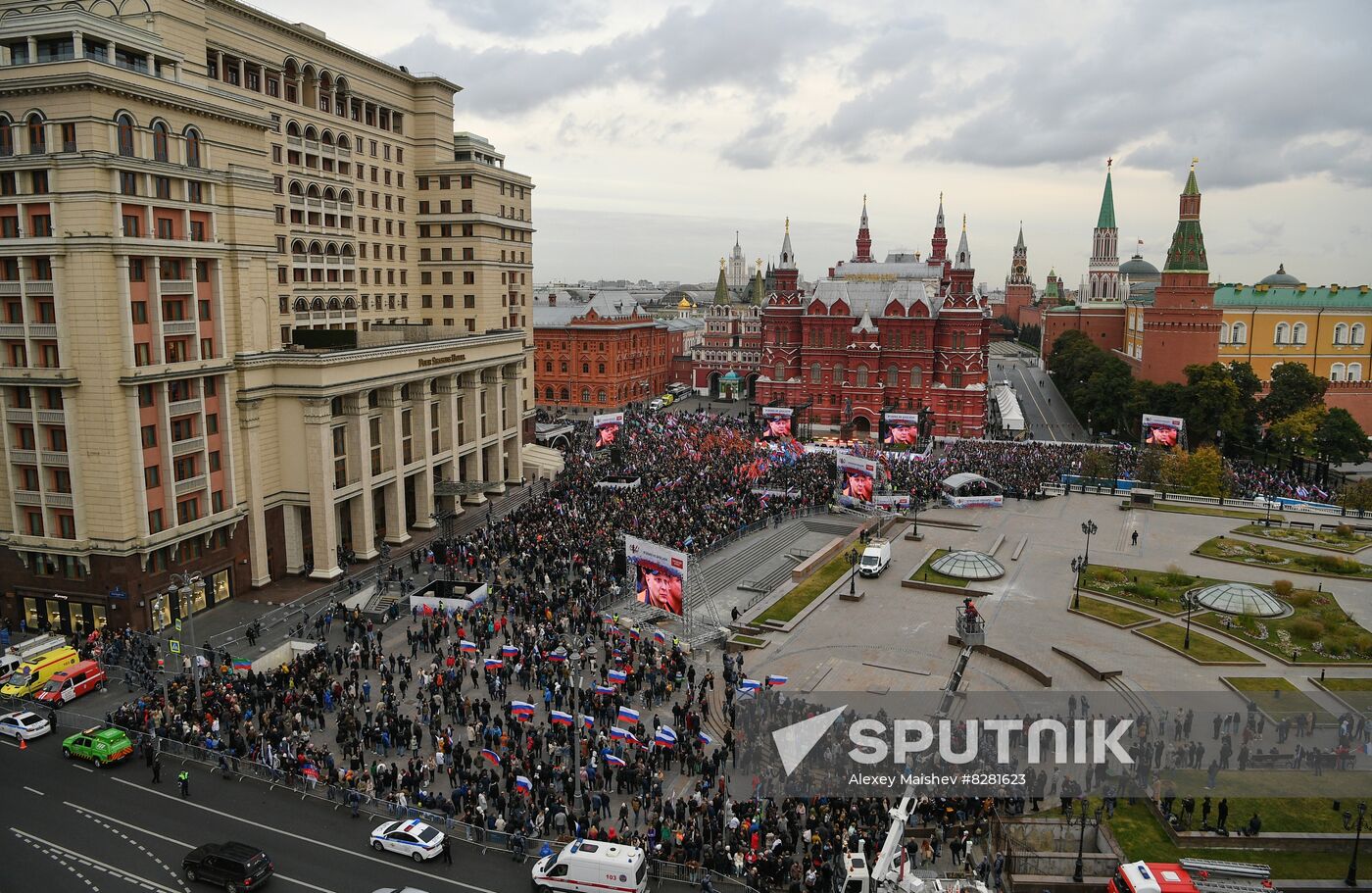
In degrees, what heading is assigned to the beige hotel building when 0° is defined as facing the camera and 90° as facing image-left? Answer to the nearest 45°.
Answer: approximately 315°

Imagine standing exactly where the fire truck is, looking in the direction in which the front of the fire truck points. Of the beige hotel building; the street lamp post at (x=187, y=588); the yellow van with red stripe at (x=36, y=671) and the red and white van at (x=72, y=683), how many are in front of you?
4

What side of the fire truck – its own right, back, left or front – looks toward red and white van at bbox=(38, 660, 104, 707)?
front

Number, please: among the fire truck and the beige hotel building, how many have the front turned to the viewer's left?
1

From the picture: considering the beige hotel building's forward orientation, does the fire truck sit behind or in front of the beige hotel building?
in front

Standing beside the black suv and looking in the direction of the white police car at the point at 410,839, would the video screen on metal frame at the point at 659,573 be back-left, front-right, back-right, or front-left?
front-left

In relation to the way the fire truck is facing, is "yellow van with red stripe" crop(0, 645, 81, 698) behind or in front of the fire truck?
in front

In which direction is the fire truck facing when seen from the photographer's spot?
facing to the left of the viewer

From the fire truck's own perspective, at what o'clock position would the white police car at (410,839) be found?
The white police car is roughly at 11 o'clock from the fire truck.

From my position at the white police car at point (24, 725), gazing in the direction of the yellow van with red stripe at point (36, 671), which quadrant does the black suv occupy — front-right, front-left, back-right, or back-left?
back-right
